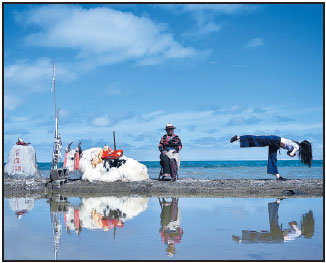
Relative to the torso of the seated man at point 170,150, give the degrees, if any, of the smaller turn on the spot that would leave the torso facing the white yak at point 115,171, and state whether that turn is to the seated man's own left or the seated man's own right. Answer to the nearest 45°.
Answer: approximately 90° to the seated man's own right

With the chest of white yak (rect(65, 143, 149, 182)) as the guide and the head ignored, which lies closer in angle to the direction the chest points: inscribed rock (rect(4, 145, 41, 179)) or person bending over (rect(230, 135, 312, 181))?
the inscribed rock

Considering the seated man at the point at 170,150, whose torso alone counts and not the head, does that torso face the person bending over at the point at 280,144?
no

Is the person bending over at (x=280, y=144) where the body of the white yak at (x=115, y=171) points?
no

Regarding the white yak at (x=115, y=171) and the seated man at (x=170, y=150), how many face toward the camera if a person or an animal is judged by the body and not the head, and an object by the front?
1

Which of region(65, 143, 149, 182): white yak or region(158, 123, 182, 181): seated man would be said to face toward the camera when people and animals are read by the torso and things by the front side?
the seated man

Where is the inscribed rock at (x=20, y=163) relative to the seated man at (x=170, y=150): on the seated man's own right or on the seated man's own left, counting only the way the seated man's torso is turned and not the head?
on the seated man's own right

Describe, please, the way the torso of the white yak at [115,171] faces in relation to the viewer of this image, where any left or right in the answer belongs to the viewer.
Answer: facing to the left of the viewer

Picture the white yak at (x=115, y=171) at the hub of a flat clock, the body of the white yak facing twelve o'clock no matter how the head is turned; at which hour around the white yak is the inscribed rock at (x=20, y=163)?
The inscribed rock is roughly at 1 o'clock from the white yak.

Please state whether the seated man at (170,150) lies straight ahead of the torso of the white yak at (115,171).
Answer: no

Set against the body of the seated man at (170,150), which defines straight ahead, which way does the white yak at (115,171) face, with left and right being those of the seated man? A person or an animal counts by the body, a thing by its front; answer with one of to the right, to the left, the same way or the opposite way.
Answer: to the right

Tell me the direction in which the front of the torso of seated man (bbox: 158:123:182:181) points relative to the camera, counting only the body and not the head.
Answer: toward the camera
